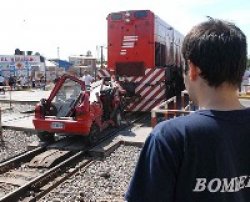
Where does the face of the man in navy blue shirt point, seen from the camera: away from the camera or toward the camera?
away from the camera

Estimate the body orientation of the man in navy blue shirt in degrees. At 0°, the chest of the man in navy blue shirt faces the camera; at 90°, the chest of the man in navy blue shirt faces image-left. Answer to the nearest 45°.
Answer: approximately 135°

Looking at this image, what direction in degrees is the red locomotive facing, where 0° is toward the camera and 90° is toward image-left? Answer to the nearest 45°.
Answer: approximately 45°

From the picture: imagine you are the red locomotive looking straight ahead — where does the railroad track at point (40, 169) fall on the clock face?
The railroad track is roughly at 11 o'clock from the red locomotive.

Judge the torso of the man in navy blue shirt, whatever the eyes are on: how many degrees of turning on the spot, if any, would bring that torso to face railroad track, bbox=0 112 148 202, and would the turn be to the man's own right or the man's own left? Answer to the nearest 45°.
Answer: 0° — they already face it

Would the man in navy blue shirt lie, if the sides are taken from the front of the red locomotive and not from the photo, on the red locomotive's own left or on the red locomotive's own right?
on the red locomotive's own left
